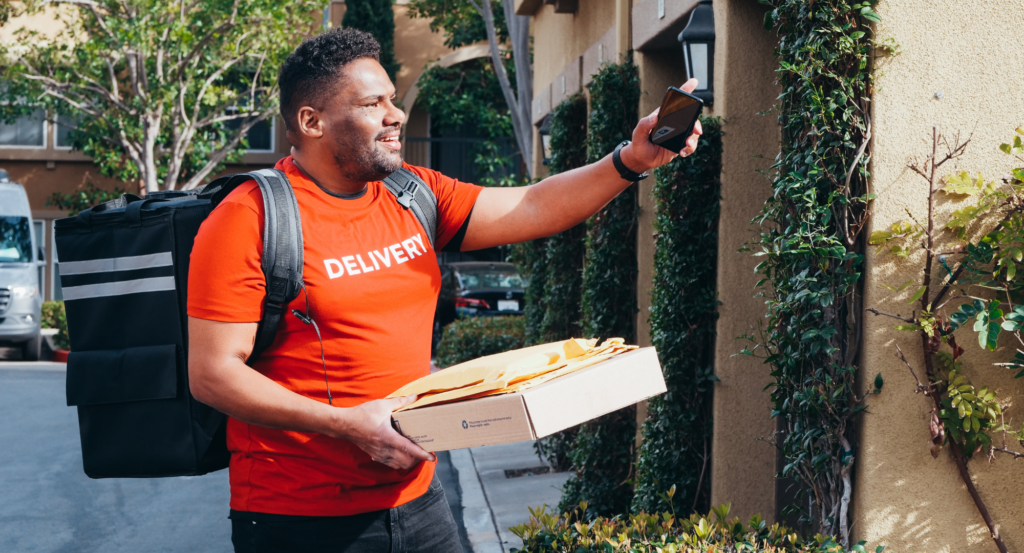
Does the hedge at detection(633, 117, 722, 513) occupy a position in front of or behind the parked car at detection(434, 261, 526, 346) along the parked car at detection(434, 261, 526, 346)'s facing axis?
behind

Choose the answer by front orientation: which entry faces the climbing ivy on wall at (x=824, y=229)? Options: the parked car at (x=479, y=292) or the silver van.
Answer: the silver van

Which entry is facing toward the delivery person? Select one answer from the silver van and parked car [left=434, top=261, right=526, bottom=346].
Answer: the silver van

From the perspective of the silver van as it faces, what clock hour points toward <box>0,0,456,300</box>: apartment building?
The apartment building is roughly at 6 o'clock from the silver van.

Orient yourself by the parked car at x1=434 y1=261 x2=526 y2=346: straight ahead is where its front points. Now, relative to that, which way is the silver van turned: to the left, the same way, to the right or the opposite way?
the opposite way

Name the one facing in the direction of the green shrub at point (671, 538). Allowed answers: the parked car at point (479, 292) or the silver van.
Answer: the silver van

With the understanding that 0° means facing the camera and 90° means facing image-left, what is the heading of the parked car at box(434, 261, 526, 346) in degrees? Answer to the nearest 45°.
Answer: approximately 180°

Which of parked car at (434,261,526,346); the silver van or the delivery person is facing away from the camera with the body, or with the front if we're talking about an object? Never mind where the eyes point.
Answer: the parked car

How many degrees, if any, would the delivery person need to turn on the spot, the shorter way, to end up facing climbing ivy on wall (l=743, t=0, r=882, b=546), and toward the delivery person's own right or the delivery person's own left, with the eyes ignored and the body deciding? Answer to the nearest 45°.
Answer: approximately 90° to the delivery person's own left

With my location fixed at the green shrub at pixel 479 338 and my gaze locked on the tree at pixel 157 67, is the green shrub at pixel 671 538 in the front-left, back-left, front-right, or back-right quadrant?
back-left

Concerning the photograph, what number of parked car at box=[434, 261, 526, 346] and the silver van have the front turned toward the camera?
1

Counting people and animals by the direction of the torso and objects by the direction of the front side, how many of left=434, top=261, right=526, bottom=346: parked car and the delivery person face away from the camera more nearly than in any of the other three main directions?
1
